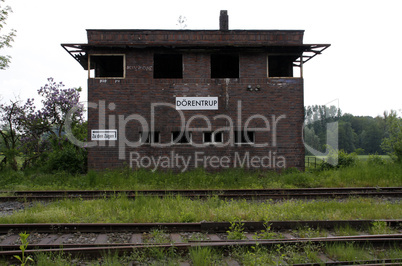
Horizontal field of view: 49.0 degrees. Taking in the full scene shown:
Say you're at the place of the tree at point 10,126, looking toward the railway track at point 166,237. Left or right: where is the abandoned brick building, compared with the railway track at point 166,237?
left

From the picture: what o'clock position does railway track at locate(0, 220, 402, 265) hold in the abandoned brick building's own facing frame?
The railway track is roughly at 12 o'clock from the abandoned brick building.

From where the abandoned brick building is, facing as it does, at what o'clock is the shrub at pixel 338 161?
The shrub is roughly at 9 o'clock from the abandoned brick building.

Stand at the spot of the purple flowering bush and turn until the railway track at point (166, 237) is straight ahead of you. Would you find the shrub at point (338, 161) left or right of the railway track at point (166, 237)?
left

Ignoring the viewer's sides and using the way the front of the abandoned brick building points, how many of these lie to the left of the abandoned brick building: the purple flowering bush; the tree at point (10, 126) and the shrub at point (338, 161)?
1

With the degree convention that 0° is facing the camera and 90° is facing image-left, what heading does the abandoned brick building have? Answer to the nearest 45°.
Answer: approximately 0°

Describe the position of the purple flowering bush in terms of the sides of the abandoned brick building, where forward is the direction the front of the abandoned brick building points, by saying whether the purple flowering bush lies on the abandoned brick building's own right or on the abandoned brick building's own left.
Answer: on the abandoned brick building's own right

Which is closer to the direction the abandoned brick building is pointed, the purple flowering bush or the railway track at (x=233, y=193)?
the railway track

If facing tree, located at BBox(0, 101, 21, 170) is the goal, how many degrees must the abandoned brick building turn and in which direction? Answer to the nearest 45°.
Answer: approximately 90° to its right
